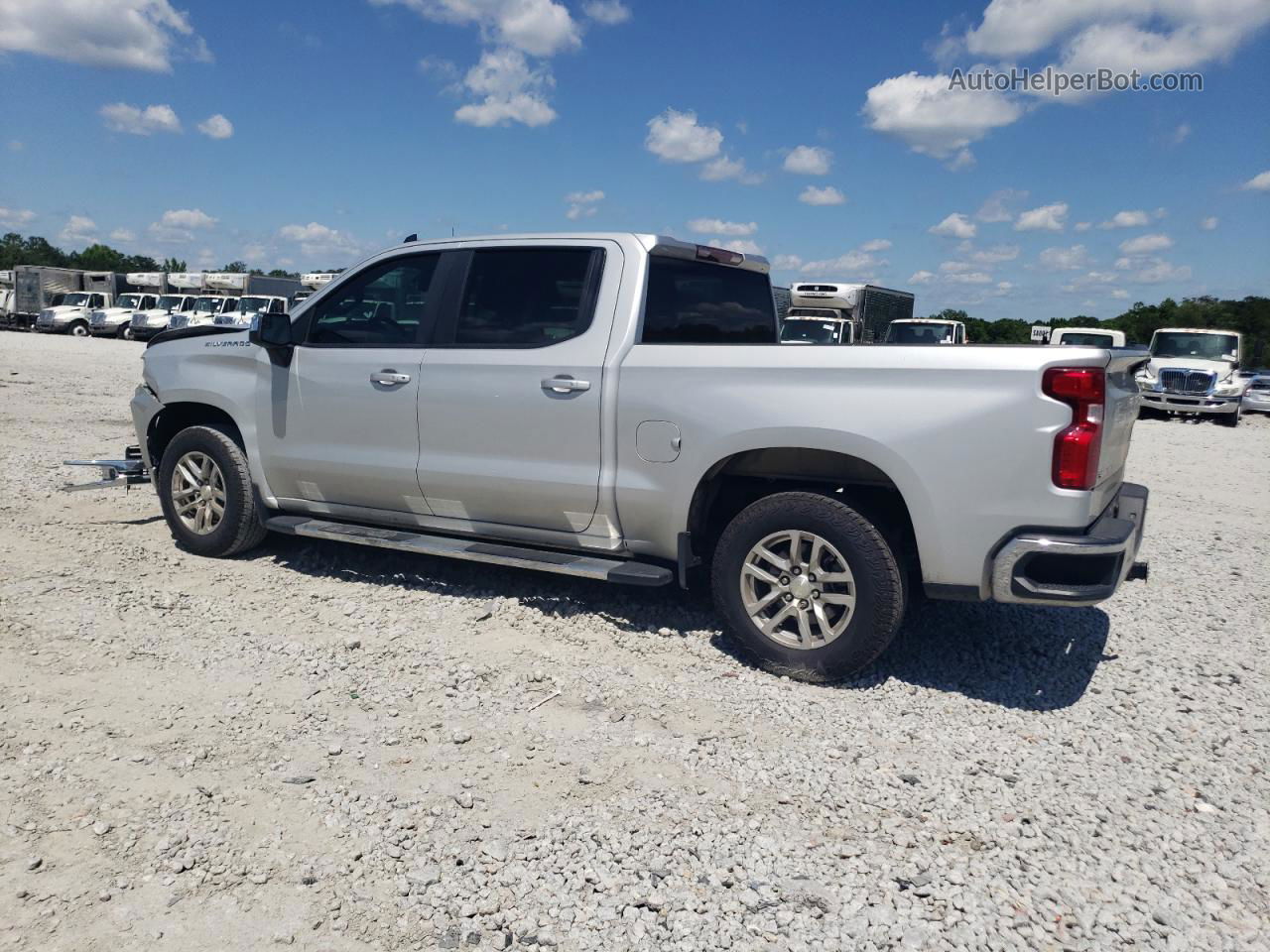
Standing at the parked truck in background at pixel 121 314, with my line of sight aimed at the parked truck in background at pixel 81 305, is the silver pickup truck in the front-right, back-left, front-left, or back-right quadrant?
back-left

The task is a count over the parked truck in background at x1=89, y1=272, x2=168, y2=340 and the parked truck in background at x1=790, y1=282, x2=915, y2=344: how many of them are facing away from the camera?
0

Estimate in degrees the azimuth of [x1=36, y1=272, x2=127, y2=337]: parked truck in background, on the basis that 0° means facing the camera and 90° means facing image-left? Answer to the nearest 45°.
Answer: approximately 45°

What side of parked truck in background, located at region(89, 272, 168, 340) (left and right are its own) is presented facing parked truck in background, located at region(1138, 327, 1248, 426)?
left

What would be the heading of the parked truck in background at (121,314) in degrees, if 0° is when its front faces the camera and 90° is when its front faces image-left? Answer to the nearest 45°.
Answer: approximately 45°

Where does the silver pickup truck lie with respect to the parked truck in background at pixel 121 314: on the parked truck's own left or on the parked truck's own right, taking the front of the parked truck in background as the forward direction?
on the parked truck's own left

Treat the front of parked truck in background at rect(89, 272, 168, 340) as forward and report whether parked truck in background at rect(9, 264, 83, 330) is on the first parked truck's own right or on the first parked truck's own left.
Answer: on the first parked truck's own right

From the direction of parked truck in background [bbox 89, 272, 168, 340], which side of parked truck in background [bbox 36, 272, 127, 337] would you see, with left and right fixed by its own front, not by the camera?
left

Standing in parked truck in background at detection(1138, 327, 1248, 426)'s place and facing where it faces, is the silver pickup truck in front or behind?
in front

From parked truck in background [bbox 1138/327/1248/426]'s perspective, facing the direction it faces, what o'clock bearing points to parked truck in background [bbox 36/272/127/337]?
parked truck in background [bbox 36/272/127/337] is roughly at 3 o'clock from parked truck in background [bbox 1138/327/1248/426].

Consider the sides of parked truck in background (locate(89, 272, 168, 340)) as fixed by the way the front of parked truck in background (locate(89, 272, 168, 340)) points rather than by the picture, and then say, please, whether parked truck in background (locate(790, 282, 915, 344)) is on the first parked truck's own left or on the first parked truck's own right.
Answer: on the first parked truck's own left
